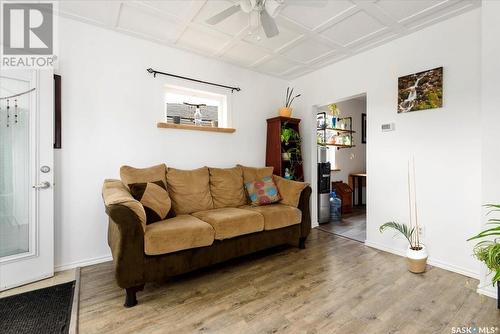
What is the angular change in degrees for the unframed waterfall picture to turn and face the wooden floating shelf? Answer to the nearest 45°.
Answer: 0° — it already faces it

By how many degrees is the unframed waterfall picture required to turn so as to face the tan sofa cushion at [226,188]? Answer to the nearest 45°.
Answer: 0° — it already faces it

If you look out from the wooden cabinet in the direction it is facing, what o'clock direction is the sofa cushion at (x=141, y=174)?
The sofa cushion is roughly at 3 o'clock from the wooden cabinet.

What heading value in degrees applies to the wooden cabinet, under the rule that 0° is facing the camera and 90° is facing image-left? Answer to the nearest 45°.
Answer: approximately 315°

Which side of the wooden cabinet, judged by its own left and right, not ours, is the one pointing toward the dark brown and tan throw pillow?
right

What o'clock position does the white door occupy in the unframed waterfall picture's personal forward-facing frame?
The white door is roughly at 12 o'clock from the unframed waterfall picture.

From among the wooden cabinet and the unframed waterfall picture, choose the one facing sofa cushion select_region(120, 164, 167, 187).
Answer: the unframed waterfall picture

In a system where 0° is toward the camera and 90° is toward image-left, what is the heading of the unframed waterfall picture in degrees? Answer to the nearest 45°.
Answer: approximately 45°
